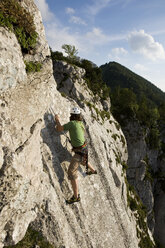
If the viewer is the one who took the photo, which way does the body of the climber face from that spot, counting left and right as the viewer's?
facing away from the viewer and to the left of the viewer
